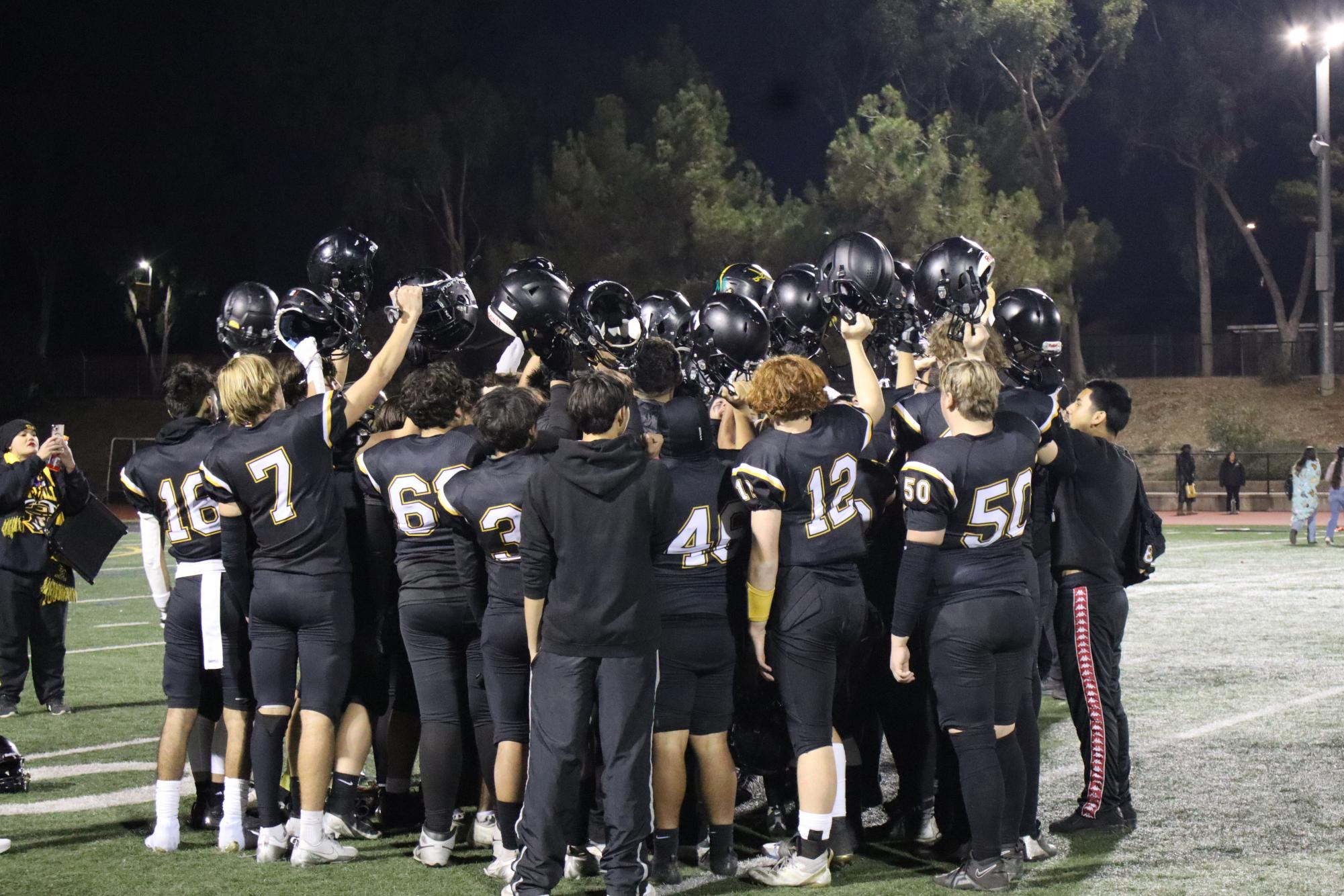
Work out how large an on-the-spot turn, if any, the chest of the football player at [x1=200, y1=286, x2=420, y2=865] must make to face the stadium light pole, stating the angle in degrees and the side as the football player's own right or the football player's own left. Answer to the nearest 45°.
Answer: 0° — they already face it

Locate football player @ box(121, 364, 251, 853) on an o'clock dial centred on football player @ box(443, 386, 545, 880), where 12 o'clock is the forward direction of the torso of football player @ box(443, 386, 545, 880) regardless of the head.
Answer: football player @ box(121, 364, 251, 853) is roughly at 10 o'clock from football player @ box(443, 386, 545, 880).

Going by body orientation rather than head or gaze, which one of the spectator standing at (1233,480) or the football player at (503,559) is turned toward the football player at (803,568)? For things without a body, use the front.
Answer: the spectator standing

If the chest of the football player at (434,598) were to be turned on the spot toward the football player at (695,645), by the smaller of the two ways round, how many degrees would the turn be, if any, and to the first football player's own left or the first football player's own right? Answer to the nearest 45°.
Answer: approximately 135° to the first football player's own right

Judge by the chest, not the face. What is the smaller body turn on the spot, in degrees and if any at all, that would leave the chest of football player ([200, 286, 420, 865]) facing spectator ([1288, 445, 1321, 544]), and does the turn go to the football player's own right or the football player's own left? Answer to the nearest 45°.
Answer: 0° — they already face them

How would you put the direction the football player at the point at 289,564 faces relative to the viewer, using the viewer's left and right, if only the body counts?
facing away from the viewer and to the right of the viewer

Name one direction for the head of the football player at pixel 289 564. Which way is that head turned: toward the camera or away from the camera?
away from the camera

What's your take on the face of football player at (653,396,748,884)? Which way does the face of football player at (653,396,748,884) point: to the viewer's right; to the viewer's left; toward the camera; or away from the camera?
away from the camera

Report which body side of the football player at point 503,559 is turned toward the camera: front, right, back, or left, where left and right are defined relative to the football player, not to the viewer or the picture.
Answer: back

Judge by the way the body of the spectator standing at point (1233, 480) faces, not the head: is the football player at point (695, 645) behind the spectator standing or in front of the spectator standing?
in front

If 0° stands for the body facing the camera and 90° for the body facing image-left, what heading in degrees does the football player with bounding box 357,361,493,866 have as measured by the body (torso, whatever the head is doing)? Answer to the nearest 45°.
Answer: approximately 180°

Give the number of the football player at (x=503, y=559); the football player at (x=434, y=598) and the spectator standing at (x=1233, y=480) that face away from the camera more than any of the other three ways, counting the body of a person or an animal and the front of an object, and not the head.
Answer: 2

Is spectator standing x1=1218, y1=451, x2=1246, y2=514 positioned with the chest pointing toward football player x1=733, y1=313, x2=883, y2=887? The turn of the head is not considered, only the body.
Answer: yes
